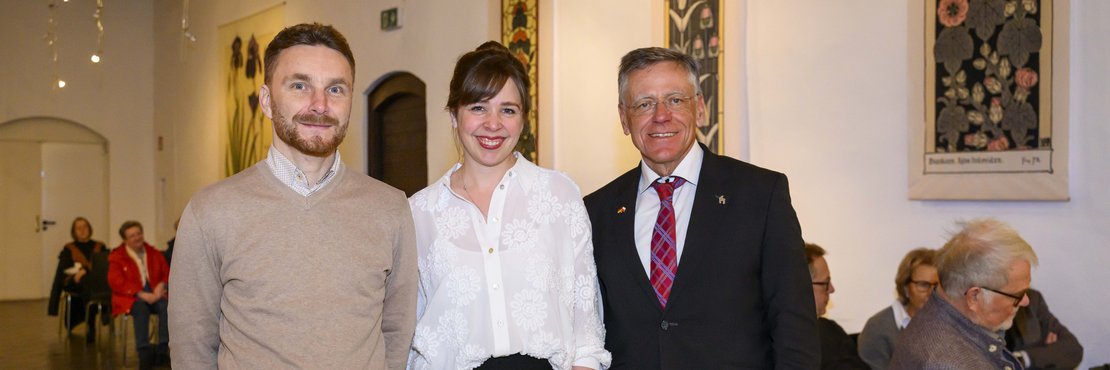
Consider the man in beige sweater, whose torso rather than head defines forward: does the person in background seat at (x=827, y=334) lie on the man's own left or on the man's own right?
on the man's own left

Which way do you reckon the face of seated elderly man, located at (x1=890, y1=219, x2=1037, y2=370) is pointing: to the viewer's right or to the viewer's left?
to the viewer's right

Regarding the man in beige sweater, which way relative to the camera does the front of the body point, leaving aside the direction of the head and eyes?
toward the camera

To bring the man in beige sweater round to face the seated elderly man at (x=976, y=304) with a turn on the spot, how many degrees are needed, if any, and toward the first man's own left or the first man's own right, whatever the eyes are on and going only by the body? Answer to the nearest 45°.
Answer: approximately 90° to the first man's own left

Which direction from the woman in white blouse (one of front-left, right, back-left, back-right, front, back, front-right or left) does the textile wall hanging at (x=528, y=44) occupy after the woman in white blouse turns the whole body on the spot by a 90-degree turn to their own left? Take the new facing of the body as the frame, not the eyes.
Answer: left

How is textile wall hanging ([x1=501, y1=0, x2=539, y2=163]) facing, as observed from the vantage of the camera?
facing the viewer

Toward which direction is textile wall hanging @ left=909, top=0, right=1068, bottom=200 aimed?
toward the camera

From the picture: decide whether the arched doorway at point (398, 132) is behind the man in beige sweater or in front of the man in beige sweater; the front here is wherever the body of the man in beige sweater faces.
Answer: behind
